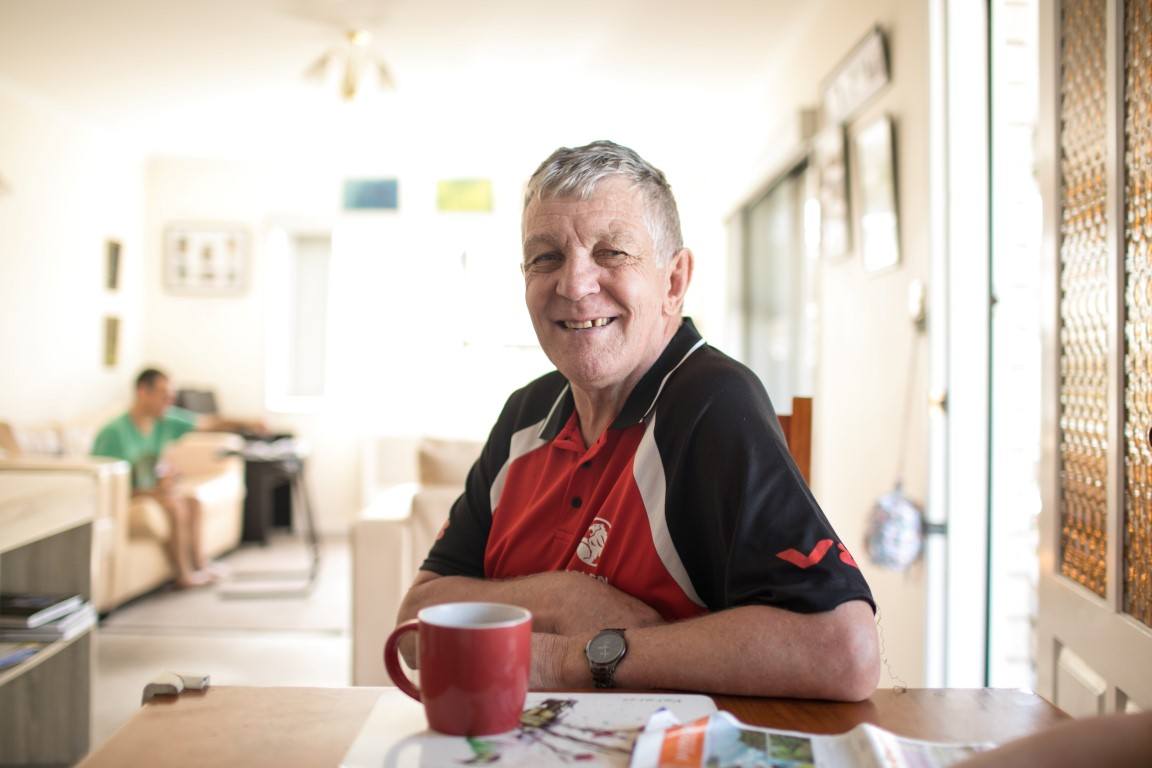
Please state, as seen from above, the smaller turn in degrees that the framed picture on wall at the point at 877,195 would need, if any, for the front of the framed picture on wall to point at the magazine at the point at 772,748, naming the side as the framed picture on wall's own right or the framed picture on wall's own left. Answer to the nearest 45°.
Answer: approximately 90° to the framed picture on wall's own left

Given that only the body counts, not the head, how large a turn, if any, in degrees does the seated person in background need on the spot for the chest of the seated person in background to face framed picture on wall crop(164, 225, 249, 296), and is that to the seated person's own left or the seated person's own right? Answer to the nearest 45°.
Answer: approximately 135° to the seated person's own left

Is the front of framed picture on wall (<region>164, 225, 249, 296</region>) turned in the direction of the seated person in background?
yes

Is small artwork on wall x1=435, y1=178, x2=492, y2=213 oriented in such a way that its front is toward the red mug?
yes

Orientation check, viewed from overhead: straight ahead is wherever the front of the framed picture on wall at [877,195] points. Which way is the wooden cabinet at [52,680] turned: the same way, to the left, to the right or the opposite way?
the opposite way

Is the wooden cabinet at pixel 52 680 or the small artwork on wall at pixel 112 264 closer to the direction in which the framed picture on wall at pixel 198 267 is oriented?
the wooden cabinet

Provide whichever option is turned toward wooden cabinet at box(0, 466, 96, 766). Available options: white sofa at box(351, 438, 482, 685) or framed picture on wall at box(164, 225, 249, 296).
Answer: the framed picture on wall

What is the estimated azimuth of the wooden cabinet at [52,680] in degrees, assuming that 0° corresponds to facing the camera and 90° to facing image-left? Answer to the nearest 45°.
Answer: approximately 315°

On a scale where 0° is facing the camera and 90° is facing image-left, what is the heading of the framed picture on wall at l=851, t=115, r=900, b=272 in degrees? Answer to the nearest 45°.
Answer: approximately 90°
